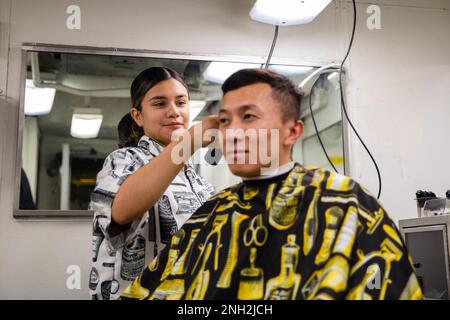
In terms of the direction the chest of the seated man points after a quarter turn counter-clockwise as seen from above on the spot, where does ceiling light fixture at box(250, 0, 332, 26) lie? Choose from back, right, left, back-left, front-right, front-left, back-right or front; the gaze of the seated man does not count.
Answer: back-left

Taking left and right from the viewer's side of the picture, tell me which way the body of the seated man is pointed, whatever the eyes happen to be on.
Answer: facing the viewer and to the left of the viewer

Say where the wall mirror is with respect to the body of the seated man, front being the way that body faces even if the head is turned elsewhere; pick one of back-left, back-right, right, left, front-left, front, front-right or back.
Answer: right

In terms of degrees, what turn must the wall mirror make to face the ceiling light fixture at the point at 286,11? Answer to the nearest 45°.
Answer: approximately 90° to its left

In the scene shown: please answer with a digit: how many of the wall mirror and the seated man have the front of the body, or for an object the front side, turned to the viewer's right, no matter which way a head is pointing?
0

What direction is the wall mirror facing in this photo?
toward the camera

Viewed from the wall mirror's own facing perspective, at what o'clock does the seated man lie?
The seated man is roughly at 11 o'clock from the wall mirror.
